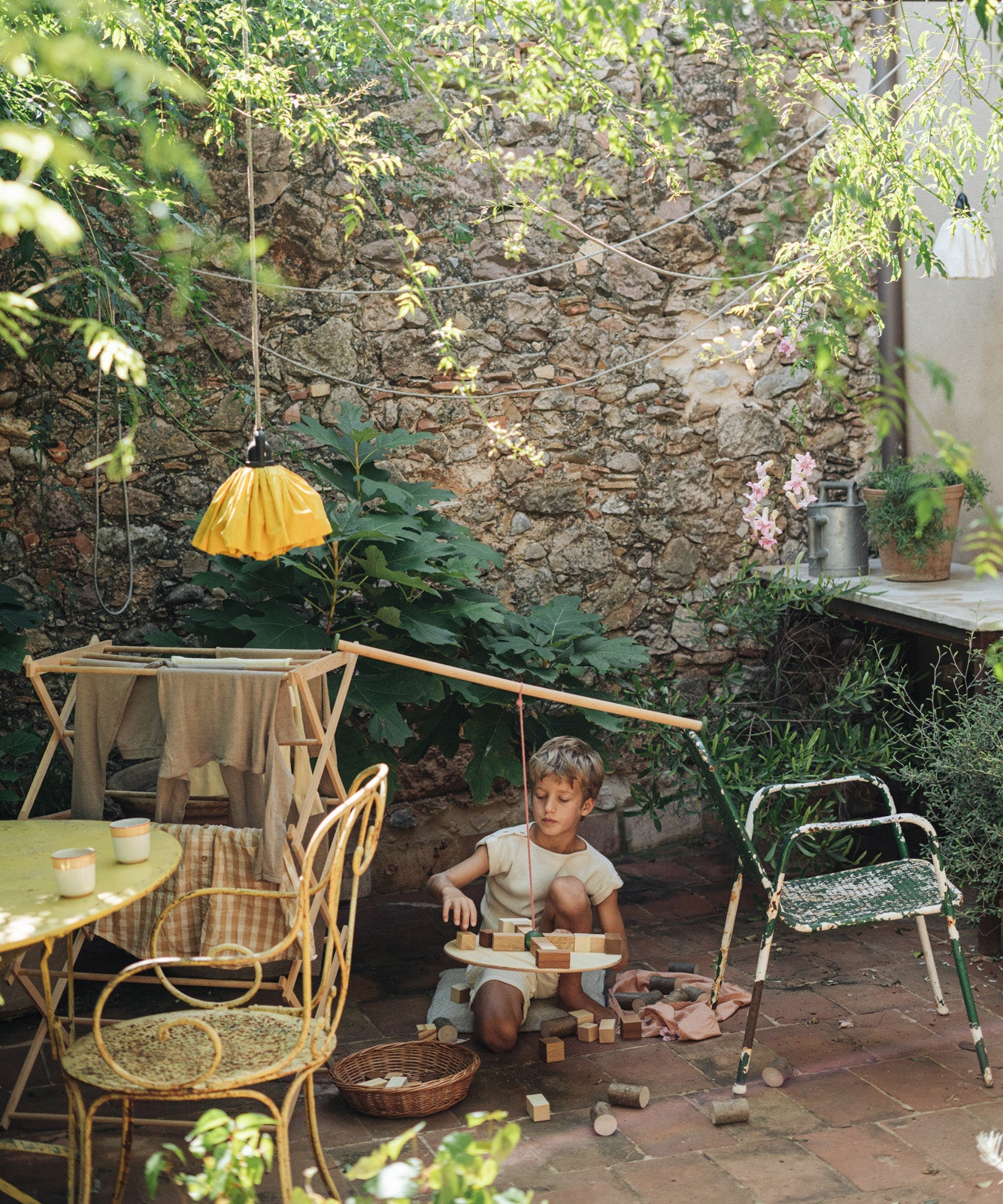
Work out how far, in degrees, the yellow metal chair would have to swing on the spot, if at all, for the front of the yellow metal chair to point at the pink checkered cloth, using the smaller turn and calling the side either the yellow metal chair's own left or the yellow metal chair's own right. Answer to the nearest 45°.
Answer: approximately 135° to the yellow metal chair's own right

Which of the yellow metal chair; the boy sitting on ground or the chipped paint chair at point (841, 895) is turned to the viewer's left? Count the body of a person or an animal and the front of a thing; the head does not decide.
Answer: the yellow metal chair

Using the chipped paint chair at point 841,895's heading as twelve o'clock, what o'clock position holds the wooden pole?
The wooden pole is roughly at 5 o'clock from the chipped paint chair.

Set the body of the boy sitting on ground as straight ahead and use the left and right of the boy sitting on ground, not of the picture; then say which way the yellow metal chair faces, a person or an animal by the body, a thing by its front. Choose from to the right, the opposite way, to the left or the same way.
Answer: to the right

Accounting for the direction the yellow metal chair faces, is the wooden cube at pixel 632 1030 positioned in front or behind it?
behind
